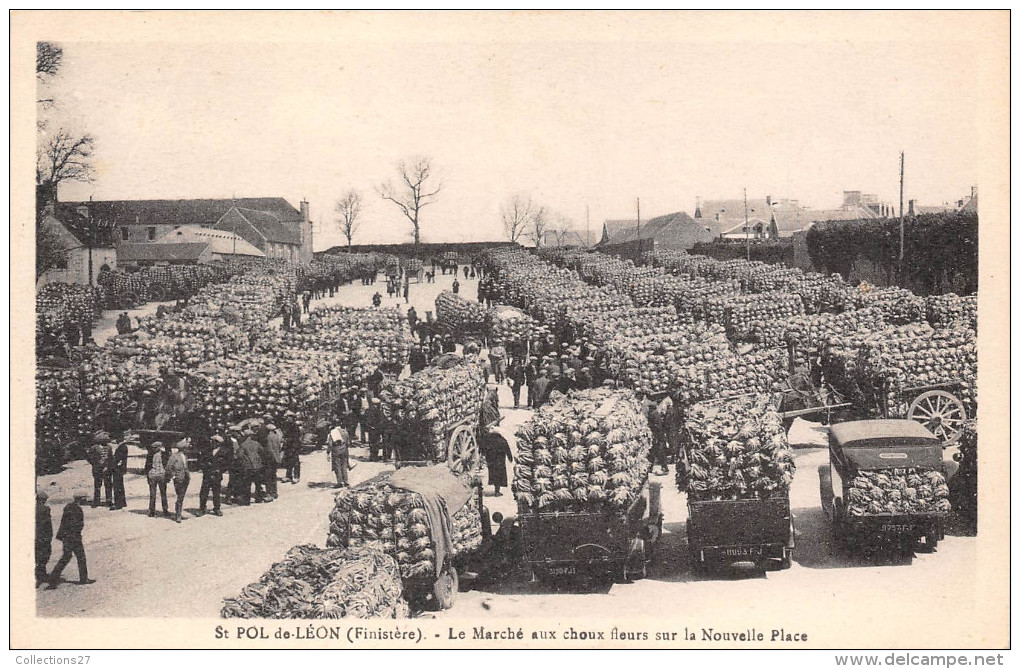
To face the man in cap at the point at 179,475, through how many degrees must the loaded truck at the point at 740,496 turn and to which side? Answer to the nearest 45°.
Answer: approximately 90° to its left

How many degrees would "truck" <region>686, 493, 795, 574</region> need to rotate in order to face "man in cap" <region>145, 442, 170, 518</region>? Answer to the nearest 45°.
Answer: approximately 90° to its left

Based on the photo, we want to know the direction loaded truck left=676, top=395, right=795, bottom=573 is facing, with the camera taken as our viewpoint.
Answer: facing away from the viewer

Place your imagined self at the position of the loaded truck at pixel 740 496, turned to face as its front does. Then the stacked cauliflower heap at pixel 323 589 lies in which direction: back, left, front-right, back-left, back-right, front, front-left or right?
back-left

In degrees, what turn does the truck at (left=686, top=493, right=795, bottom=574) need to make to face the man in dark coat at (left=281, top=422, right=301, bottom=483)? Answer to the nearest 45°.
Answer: approximately 45° to its left

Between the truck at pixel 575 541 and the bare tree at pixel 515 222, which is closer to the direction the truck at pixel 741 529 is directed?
the bare tree

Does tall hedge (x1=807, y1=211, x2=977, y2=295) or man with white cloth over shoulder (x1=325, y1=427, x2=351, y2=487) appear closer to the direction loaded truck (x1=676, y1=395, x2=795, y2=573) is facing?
the tall hedge
